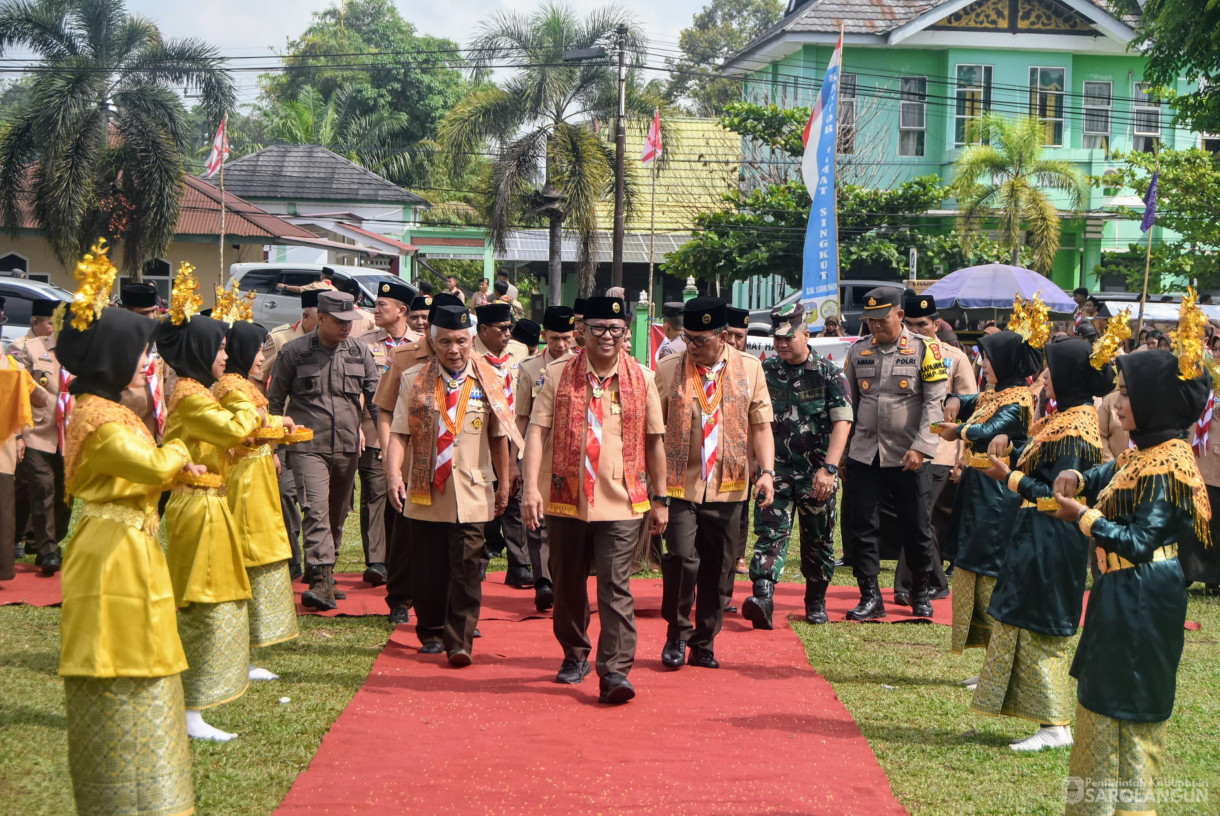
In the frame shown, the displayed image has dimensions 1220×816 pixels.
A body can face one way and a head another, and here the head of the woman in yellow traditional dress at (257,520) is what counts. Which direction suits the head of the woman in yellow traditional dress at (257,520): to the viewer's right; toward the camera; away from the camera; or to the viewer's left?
to the viewer's right

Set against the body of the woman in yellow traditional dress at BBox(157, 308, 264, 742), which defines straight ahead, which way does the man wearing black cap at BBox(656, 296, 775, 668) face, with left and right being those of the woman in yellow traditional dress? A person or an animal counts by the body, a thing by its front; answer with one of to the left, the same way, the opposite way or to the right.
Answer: to the right

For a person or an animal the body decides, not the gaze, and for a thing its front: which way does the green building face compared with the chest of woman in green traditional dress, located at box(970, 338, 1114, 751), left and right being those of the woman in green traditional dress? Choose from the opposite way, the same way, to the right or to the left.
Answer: to the left

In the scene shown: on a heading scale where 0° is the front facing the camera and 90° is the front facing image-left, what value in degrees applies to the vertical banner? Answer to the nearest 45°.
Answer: approximately 0°

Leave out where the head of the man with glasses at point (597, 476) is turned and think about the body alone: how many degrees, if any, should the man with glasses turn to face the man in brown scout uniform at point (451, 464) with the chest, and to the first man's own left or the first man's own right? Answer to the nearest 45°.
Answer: approximately 135° to the first man's own right

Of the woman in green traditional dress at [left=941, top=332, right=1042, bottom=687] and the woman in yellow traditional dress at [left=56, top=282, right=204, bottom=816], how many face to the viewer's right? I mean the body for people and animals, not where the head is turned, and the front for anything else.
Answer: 1

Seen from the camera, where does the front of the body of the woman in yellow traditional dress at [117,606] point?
to the viewer's right

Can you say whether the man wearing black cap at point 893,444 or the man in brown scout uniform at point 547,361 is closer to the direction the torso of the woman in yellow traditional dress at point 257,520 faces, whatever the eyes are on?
the man wearing black cap

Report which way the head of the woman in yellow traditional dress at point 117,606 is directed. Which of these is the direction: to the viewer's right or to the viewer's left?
to the viewer's right
